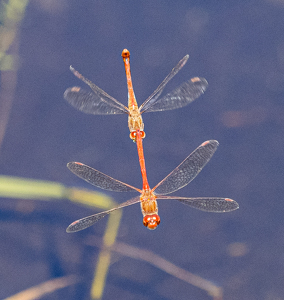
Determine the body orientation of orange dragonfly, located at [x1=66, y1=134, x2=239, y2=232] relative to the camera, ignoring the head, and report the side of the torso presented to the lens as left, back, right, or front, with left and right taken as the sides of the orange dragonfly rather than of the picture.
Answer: front
